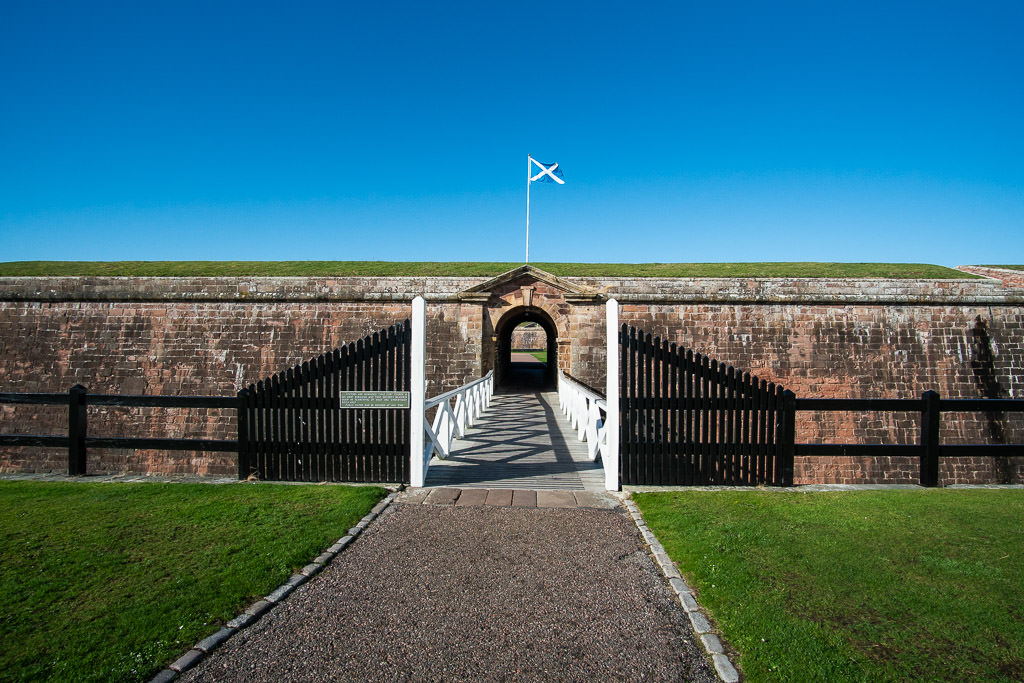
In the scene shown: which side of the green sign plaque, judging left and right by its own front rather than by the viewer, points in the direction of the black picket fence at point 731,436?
left

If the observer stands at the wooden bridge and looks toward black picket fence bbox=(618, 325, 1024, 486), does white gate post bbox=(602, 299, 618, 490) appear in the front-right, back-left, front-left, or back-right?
front-right

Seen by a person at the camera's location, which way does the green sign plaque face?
facing the viewer

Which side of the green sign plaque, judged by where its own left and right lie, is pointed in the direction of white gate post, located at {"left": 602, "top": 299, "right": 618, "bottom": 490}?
left
